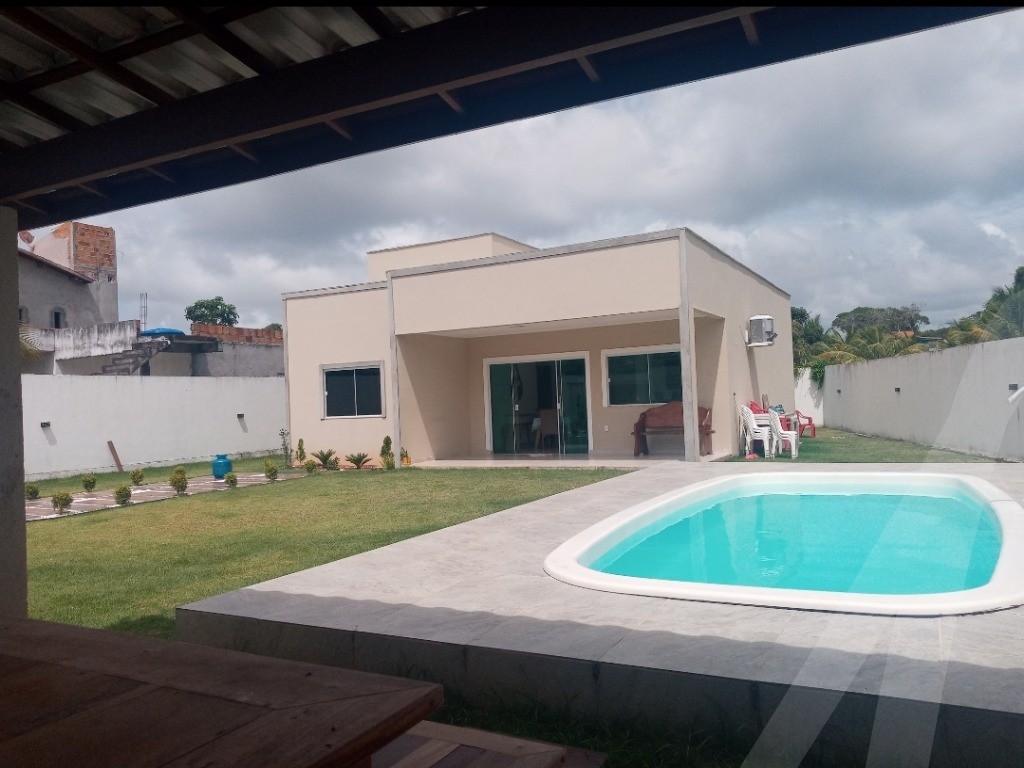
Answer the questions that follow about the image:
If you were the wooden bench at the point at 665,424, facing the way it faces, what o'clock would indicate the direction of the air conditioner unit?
The air conditioner unit is roughly at 8 o'clock from the wooden bench.

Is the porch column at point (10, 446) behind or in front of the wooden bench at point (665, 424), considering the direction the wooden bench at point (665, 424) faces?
in front

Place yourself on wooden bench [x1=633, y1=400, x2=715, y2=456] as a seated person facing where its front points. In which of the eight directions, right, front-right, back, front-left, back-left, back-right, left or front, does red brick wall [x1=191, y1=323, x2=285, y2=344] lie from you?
back-right

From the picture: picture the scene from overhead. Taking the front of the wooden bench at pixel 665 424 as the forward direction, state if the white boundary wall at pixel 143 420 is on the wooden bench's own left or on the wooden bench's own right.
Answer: on the wooden bench's own right

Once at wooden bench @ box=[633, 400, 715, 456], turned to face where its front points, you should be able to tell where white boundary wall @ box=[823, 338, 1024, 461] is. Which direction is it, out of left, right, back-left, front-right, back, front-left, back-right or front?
left

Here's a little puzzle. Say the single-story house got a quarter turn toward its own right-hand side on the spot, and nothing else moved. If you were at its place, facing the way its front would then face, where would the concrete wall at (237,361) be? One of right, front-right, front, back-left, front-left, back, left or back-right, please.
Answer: front

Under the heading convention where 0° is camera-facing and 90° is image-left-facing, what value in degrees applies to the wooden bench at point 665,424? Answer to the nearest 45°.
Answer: approximately 0°

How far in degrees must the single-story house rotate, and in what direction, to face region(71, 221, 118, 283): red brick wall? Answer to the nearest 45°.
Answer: approximately 90° to its right

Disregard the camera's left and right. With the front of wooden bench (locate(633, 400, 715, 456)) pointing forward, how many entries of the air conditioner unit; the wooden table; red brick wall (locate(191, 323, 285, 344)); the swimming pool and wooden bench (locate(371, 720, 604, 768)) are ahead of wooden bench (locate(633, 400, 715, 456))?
3

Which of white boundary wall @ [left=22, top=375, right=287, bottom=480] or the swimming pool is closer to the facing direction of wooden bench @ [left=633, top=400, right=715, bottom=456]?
the swimming pool

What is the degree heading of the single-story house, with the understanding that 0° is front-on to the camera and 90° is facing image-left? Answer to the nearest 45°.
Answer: approximately 45°

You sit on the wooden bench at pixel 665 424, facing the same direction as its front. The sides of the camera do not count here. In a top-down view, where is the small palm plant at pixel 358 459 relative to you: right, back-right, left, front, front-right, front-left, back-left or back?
right

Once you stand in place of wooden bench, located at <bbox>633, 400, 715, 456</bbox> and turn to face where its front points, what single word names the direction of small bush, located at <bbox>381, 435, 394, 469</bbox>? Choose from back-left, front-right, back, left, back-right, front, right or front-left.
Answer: right

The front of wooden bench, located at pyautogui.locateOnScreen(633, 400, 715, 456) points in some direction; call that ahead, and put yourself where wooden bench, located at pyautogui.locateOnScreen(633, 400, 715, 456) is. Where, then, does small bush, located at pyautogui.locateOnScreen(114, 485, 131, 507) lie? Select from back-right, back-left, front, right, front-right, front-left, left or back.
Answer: front-right
